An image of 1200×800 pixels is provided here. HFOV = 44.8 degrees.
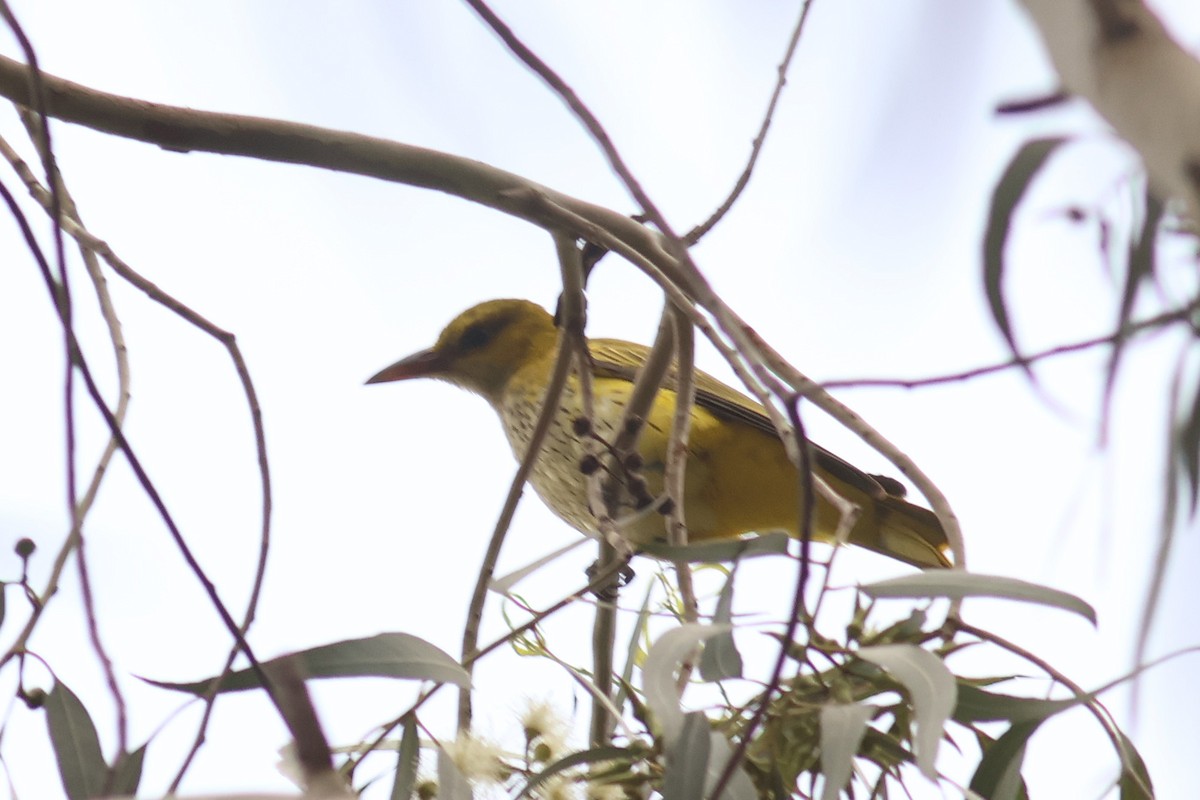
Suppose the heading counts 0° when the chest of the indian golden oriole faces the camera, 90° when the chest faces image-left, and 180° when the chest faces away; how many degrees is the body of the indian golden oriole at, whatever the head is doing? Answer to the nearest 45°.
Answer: approximately 90°
